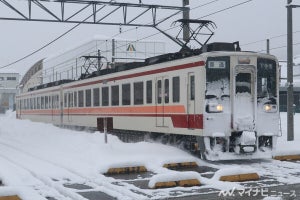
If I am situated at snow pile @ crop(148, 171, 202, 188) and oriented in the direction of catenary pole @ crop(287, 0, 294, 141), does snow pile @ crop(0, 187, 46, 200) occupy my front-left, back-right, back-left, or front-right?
back-left

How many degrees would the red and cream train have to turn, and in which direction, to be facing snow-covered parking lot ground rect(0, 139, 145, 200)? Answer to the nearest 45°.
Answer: approximately 90° to its right

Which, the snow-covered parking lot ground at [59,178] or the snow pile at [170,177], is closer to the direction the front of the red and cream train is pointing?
the snow pile

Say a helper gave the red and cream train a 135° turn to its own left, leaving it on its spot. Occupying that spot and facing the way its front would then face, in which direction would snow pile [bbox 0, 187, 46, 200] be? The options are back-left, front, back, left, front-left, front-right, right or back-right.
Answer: back-left

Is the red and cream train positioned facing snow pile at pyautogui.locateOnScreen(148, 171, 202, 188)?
no

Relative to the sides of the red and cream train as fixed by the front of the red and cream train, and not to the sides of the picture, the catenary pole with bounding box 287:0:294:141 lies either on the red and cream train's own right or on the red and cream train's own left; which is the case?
on the red and cream train's own left

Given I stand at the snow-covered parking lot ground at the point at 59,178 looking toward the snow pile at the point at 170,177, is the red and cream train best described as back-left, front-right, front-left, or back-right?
front-left

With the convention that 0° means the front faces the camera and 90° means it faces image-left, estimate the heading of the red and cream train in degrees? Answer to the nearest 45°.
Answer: approximately 315°
